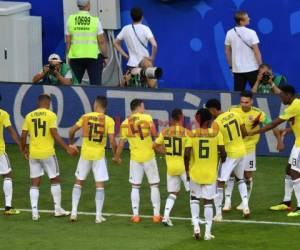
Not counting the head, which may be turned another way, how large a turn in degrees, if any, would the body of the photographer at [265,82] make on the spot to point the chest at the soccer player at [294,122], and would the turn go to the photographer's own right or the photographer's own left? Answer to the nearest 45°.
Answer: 0° — they already face them

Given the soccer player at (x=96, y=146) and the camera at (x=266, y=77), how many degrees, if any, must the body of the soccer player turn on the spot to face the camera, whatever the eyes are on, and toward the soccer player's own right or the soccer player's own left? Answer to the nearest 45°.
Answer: approximately 45° to the soccer player's own right

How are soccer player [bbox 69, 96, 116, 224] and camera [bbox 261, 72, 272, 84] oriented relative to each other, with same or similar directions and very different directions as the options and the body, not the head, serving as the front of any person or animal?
very different directions

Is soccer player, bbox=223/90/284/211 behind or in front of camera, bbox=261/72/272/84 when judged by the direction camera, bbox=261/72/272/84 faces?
in front

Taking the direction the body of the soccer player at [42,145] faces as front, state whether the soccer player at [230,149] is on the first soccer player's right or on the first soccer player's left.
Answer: on the first soccer player's right

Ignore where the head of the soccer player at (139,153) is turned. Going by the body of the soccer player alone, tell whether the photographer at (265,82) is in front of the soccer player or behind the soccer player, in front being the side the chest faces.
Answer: in front

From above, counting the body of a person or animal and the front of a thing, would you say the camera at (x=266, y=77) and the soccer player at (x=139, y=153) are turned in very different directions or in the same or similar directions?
very different directions

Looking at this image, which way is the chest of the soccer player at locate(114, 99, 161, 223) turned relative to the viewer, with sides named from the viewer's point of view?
facing away from the viewer

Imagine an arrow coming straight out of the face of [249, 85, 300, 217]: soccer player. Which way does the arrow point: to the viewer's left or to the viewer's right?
to the viewer's left

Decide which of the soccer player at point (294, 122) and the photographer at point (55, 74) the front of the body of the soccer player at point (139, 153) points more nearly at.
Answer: the photographer

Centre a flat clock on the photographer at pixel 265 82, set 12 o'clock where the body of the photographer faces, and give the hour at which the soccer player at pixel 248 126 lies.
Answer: The soccer player is roughly at 12 o'clock from the photographer.
